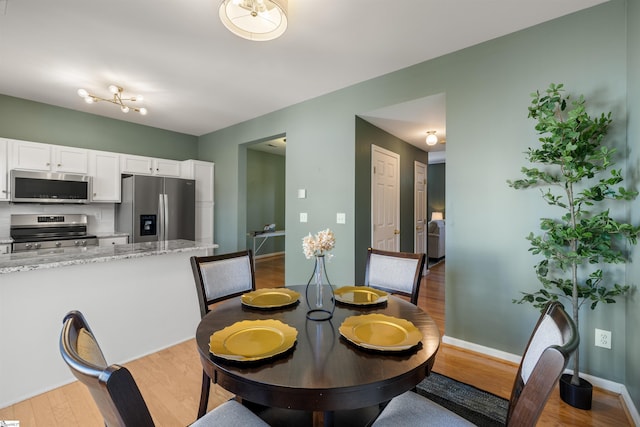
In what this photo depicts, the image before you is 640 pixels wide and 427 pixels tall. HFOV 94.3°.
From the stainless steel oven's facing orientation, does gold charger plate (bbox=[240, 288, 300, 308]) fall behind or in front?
in front

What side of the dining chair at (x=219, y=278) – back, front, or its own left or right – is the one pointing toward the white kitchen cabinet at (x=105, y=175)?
back

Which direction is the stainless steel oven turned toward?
toward the camera

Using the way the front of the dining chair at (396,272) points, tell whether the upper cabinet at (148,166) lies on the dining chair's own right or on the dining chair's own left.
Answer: on the dining chair's own right

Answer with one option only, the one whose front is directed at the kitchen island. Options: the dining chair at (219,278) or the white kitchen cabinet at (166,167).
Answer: the white kitchen cabinet

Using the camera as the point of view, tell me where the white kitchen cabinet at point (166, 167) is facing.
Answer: facing the viewer

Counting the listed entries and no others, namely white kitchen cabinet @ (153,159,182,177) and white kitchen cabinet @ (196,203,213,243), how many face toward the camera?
2

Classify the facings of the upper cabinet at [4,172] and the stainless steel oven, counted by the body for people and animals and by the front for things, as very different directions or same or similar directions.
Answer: same or similar directions

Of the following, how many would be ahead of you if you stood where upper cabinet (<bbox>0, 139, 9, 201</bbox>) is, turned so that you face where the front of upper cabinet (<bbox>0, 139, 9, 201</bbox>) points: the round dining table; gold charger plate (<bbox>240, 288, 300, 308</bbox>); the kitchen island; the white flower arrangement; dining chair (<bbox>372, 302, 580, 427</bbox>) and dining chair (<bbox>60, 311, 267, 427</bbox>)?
6

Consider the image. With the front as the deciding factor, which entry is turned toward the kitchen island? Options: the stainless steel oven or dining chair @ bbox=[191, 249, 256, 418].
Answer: the stainless steel oven

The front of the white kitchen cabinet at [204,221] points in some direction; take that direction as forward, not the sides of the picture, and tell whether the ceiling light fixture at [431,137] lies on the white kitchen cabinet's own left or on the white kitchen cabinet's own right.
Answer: on the white kitchen cabinet's own left
